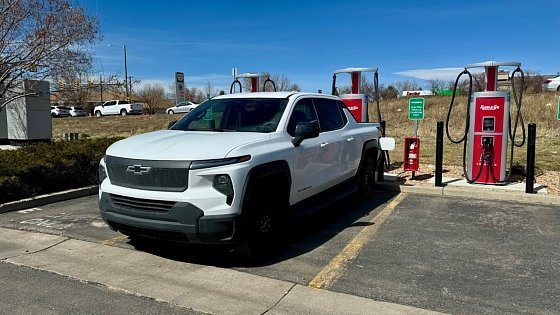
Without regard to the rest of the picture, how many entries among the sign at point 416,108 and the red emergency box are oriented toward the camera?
2

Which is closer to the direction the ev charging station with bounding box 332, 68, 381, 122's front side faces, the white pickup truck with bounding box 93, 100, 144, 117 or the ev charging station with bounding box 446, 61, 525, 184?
the ev charging station

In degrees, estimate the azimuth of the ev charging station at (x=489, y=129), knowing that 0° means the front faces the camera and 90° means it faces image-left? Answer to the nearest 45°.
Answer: approximately 0°

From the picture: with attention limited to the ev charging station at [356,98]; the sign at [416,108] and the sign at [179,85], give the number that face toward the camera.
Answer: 3

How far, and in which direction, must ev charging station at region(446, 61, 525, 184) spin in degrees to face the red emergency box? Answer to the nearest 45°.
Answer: approximately 90° to its right

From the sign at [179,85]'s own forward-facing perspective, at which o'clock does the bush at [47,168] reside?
The bush is roughly at 1 o'clock from the sign.

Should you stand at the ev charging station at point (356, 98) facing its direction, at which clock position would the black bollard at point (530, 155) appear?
The black bollard is roughly at 10 o'clock from the ev charging station.

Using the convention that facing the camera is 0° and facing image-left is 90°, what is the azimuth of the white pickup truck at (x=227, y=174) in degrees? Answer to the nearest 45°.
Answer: approximately 45°

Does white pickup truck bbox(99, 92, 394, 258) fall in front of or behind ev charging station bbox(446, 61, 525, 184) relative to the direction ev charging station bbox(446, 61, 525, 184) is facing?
in front

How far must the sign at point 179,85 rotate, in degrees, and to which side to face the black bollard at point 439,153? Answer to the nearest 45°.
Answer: approximately 45° to its left

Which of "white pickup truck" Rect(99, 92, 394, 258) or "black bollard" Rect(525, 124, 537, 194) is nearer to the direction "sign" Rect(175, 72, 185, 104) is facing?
the white pickup truck

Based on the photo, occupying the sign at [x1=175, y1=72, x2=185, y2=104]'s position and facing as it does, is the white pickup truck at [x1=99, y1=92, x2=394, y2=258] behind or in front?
in front

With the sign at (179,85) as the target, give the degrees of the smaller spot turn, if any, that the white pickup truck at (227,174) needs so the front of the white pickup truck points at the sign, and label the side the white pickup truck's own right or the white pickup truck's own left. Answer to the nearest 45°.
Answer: approximately 135° to the white pickup truck's own right
